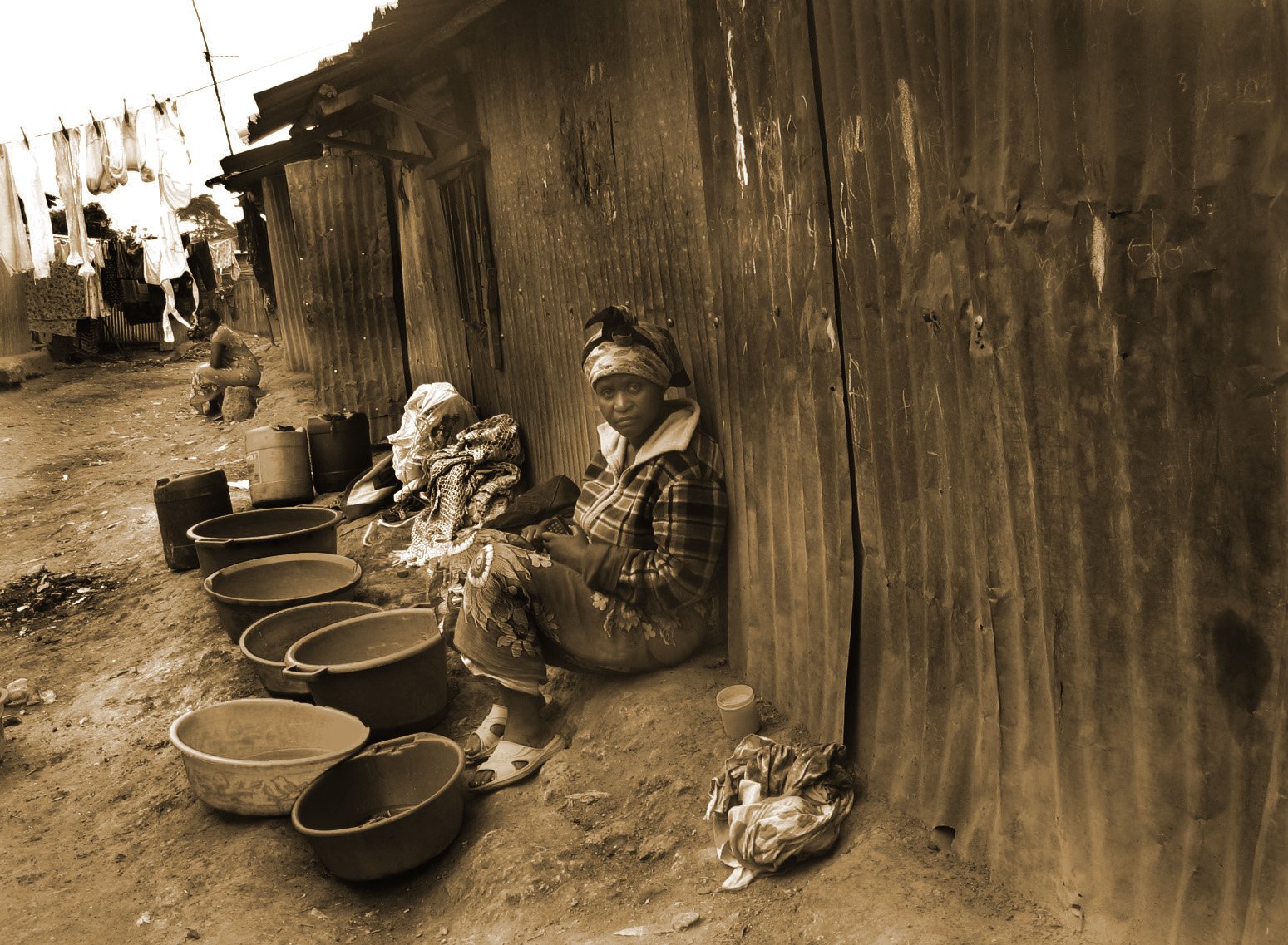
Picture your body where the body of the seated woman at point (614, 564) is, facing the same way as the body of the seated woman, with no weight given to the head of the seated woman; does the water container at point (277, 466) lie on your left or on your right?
on your right

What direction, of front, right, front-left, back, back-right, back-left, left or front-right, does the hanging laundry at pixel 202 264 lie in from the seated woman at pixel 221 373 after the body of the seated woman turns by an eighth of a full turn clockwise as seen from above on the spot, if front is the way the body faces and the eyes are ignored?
front-right

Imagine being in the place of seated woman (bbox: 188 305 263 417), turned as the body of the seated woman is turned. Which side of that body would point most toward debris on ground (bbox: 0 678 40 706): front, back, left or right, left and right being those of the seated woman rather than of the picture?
left

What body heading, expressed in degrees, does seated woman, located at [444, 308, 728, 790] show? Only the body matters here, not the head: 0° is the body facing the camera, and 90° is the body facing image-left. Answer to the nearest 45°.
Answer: approximately 45°

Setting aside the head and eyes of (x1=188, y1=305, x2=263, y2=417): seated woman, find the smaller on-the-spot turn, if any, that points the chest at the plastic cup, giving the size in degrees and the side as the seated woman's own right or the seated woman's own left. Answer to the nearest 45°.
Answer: approximately 90° to the seated woman's own left

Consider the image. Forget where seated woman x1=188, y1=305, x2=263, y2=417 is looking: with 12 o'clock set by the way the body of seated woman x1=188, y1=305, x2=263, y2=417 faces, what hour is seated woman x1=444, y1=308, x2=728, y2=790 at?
seated woman x1=444, y1=308, x2=728, y2=790 is roughly at 9 o'clock from seated woman x1=188, y1=305, x2=263, y2=417.

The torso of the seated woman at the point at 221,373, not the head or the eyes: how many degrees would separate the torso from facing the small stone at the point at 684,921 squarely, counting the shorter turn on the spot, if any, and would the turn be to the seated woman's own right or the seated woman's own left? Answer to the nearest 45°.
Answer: approximately 90° to the seated woman's own left

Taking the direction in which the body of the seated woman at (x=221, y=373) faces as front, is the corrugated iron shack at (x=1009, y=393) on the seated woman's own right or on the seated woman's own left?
on the seated woman's own left

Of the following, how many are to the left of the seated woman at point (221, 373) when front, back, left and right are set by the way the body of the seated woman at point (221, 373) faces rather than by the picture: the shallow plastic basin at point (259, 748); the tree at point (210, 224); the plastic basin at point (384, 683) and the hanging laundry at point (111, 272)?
2

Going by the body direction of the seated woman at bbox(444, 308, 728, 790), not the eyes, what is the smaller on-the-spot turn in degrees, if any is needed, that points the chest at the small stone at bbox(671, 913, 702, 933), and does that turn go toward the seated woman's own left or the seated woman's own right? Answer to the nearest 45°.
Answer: approximately 45° to the seated woman's own left

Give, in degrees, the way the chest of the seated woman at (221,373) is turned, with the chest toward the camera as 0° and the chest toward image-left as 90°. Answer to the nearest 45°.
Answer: approximately 90°
